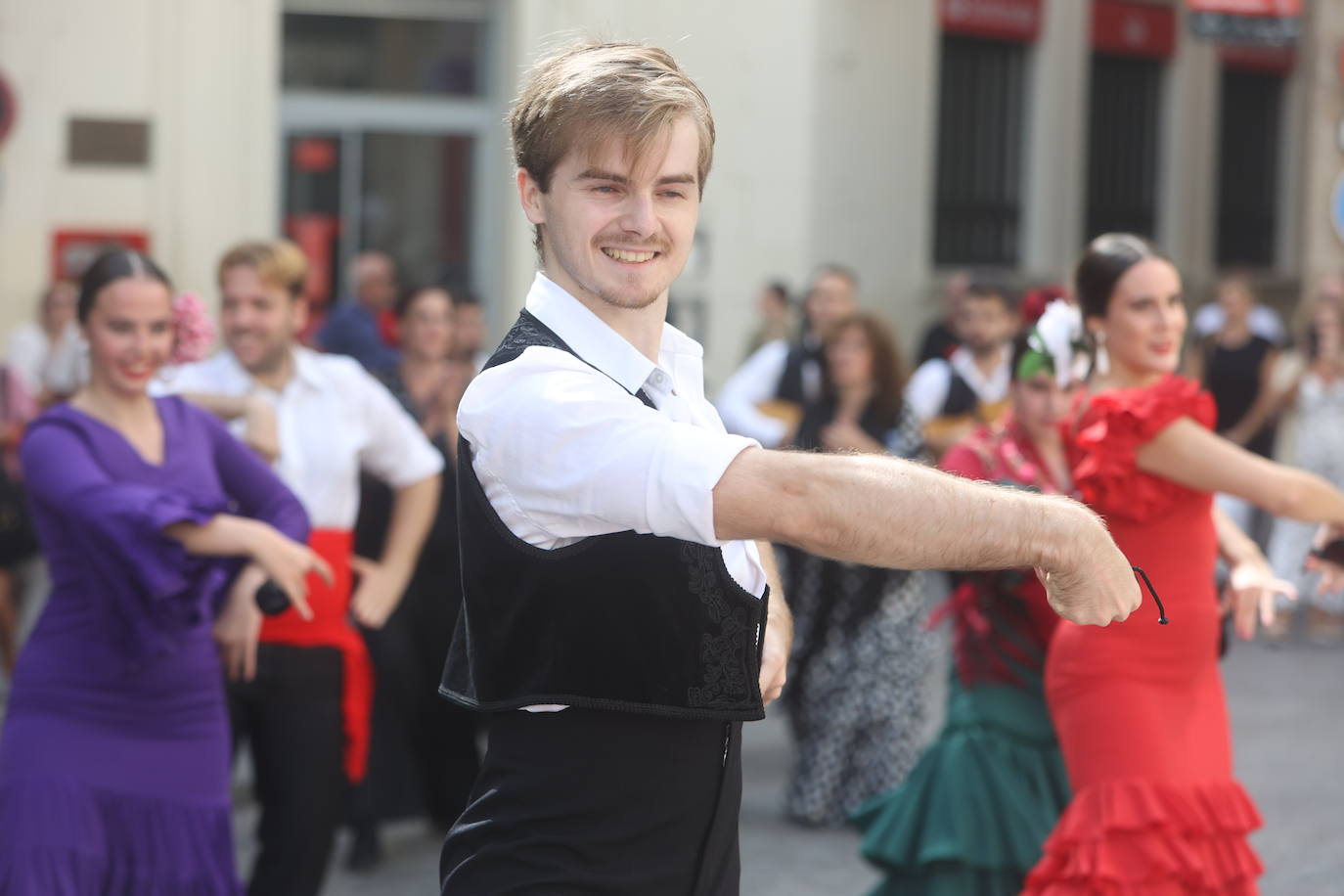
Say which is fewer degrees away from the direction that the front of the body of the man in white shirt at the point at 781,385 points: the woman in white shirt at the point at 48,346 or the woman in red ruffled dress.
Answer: the woman in red ruffled dress

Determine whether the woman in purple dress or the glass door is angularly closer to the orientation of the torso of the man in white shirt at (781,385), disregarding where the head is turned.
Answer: the woman in purple dress

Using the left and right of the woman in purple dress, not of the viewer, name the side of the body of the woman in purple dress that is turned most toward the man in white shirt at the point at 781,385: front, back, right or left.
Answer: left

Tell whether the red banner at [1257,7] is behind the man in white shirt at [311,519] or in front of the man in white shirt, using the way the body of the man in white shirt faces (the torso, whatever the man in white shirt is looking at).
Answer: behind

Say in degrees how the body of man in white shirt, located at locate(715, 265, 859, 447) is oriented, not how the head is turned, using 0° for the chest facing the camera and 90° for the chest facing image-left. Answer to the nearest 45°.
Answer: approximately 315°
